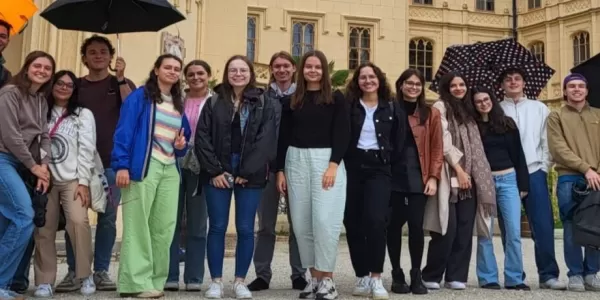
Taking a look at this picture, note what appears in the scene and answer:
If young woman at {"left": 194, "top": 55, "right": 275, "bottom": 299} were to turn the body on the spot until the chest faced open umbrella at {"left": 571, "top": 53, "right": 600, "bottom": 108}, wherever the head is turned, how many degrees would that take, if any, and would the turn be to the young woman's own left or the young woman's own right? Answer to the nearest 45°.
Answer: approximately 90° to the young woman's own left

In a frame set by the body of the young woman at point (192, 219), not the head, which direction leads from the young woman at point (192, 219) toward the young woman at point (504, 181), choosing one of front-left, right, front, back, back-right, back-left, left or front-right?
left

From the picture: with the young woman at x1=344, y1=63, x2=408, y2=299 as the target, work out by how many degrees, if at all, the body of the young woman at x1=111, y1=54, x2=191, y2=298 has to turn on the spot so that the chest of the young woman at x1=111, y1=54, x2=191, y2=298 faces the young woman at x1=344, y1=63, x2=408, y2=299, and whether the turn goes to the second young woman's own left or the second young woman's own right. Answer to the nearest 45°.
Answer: approximately 45° to the second young woman's own left

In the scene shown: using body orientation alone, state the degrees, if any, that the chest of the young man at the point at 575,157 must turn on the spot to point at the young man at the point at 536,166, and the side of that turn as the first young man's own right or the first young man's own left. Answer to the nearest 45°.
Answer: approximately 90° to the first young man's own right

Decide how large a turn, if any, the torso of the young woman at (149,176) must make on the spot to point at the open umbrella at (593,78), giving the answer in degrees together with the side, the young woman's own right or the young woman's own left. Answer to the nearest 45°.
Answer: approximately 45° to the young woman's own left

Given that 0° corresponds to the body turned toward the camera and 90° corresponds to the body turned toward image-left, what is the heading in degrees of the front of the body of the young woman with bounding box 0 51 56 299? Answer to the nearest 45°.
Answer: approximately 315°

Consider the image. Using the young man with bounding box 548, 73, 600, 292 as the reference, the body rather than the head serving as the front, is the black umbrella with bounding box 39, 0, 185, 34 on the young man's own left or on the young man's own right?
on the young man's own right
